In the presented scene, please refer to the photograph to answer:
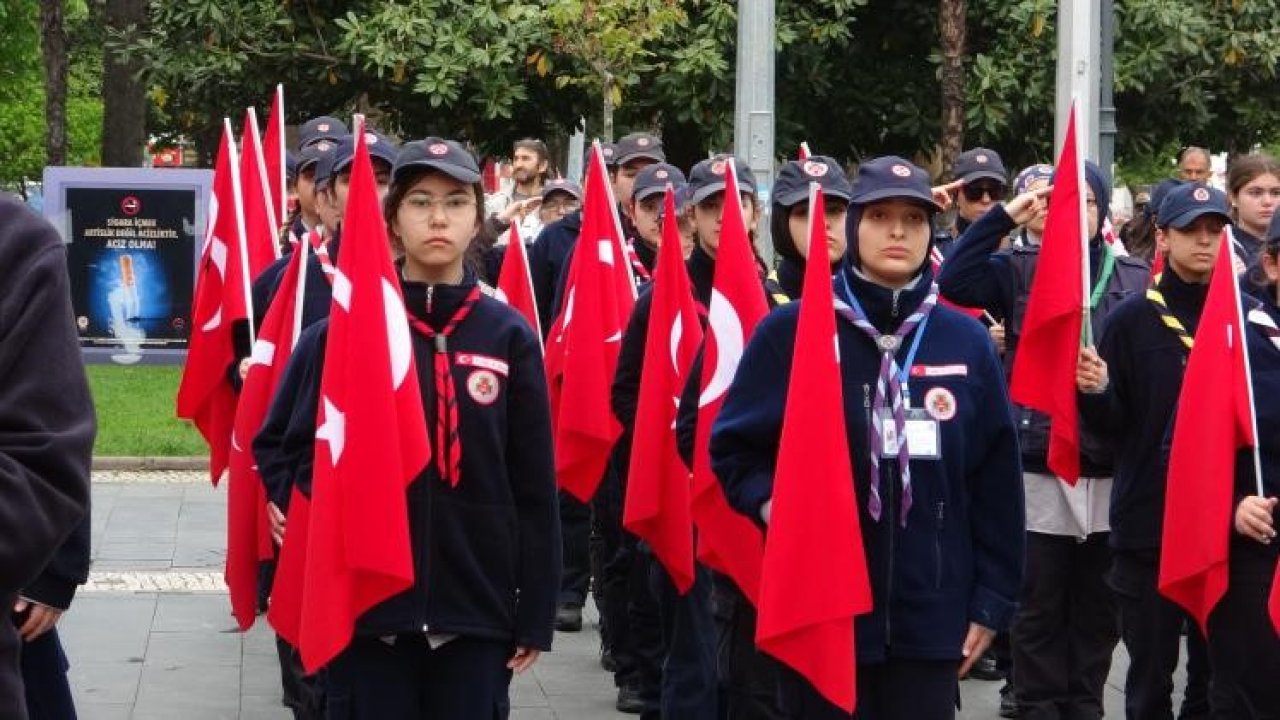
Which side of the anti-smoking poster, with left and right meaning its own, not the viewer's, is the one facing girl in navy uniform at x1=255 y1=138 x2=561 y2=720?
front

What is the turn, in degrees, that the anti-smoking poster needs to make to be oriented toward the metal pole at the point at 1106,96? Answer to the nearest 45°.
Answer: approximately 45° to its left

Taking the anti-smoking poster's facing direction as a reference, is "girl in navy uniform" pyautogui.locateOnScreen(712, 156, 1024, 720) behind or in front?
in front

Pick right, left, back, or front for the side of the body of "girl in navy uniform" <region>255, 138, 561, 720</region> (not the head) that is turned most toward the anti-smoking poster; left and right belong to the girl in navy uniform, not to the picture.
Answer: back

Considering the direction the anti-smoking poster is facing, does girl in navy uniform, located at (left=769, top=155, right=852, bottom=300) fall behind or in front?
in front

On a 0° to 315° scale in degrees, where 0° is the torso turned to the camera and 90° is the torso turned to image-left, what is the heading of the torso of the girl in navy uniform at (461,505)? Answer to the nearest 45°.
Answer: approximately 0°

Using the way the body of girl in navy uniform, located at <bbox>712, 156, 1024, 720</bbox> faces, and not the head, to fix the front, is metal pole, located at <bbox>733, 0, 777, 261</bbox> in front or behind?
behind
